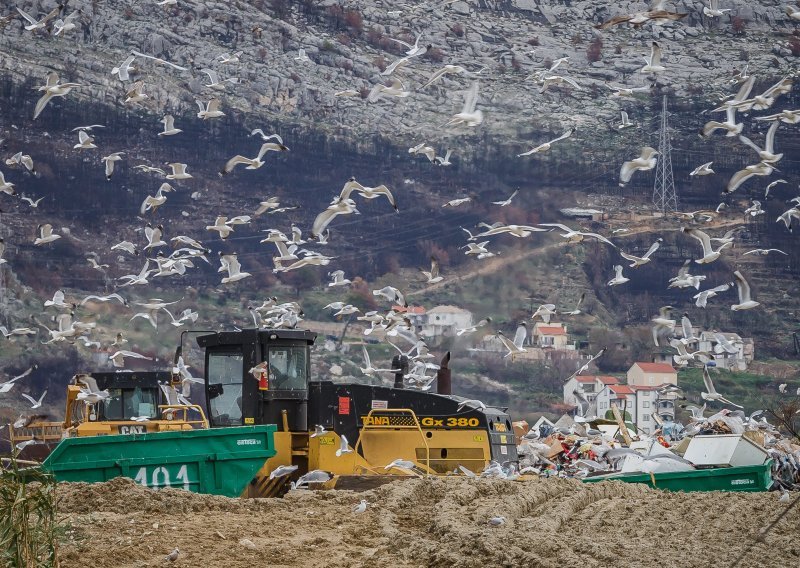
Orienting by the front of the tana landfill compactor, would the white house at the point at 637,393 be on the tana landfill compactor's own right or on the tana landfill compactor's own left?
on the tana landfill compactor's own right

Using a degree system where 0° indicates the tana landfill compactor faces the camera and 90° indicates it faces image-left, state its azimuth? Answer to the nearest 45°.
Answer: approximately 90°

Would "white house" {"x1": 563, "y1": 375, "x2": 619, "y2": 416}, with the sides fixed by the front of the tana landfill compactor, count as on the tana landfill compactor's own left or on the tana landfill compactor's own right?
on the tana landfill compactor's own right

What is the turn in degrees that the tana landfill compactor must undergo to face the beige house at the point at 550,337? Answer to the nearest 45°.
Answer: approximately 90° to its right

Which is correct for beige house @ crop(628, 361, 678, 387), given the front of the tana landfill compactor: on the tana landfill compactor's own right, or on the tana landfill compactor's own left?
on the tana landfill compactor's own right

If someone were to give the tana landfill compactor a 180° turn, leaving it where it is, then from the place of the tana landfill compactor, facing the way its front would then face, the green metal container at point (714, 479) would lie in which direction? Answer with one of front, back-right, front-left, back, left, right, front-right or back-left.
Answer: front

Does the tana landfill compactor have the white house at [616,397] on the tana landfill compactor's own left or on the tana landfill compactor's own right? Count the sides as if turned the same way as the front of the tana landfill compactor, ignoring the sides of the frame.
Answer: on the tana landfill compactor's own right
